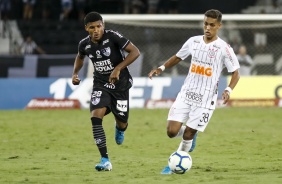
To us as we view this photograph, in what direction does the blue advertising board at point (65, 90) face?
facing the viewer

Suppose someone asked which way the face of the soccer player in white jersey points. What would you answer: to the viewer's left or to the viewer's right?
to the viewer's left

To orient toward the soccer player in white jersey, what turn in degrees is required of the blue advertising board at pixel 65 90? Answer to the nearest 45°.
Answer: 0° — it already faces them

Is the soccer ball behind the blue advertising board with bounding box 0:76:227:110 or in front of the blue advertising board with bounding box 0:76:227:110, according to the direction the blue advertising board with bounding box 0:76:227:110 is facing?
in front
